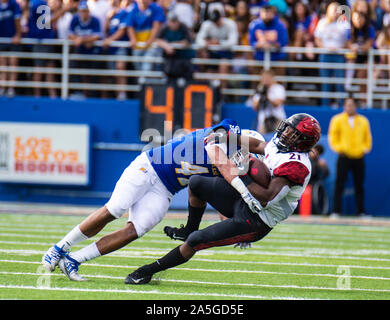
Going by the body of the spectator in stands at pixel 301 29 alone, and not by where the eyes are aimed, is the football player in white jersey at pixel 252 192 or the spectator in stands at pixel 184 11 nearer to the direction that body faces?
the football player in white jersey

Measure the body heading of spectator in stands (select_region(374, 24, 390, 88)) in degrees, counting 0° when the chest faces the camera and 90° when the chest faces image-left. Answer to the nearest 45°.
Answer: approximately 45°

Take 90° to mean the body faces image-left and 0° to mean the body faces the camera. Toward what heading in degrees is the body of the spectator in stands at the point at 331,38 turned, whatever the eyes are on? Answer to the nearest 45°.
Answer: approximately 0°

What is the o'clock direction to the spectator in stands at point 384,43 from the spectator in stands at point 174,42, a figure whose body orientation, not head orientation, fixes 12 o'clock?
the spectator in stands at point 384,43 is roughly at 9 o'clock from the spectator in stands at point 174,42.
